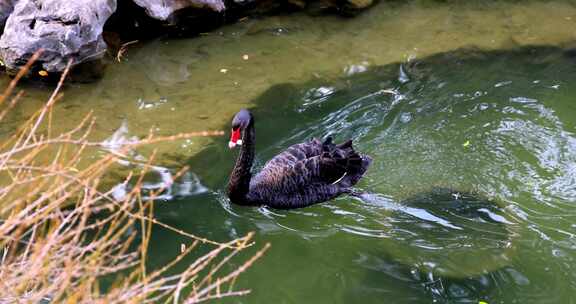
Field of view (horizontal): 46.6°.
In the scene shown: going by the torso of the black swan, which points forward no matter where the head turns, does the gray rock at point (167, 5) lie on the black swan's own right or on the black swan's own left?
on the black swan's own right

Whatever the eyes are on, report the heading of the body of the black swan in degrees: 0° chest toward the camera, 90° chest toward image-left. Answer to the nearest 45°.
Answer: approximately 90°

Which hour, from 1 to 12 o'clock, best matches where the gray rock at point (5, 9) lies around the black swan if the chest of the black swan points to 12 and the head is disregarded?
The gray rock is roughly at 1 o'clock from the black swan.

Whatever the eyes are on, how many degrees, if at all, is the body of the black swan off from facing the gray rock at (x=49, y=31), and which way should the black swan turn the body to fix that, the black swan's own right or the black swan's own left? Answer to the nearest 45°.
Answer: approximately 45° to the black swan's own right

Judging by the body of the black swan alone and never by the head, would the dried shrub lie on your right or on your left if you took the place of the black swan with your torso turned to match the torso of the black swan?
on your left
